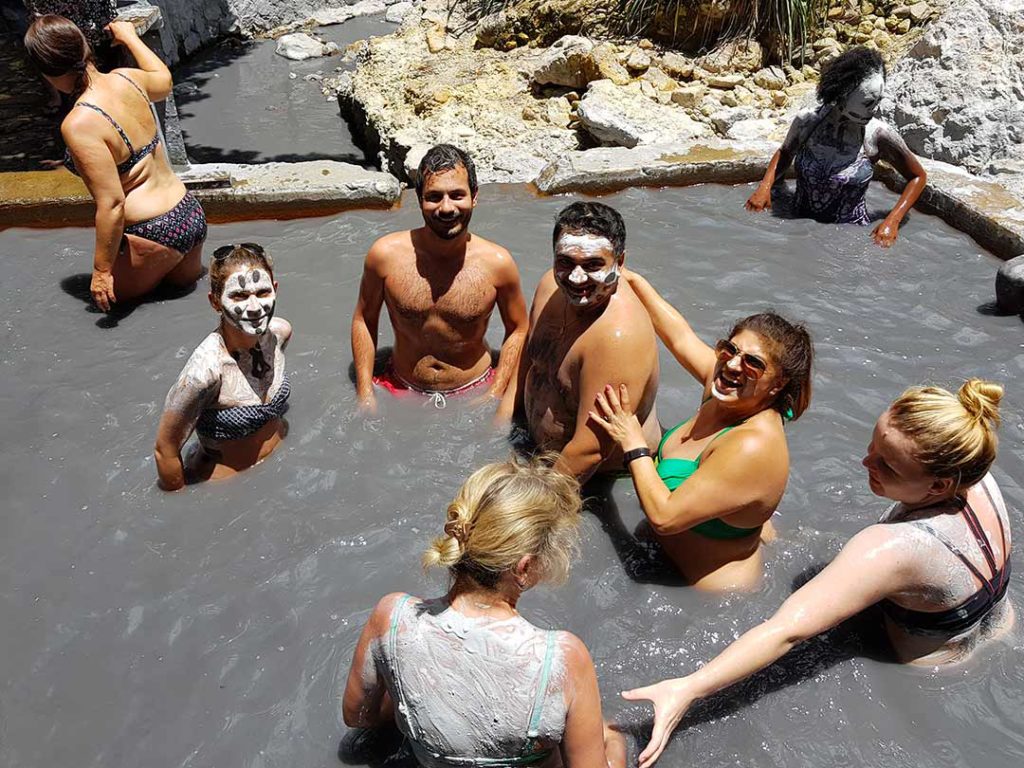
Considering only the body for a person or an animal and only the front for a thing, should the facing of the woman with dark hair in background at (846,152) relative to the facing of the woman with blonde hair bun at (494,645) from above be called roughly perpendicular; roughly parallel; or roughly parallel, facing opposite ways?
roughly parallel, facing opposite ways

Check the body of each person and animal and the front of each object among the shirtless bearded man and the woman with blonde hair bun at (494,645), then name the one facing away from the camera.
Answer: the woman with blonde hair bun

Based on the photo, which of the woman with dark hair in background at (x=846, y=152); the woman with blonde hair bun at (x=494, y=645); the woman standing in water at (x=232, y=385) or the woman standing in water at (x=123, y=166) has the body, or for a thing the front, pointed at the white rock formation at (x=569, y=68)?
the woman with blonde hair bun

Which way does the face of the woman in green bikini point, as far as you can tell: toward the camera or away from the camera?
toward the camera

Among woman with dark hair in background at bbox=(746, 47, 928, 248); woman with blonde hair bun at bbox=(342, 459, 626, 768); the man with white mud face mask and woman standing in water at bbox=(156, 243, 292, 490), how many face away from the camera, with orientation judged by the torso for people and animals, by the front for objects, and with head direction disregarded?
1

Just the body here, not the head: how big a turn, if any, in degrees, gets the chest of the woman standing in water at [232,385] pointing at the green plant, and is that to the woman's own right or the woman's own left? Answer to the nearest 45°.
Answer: approximately 90° to the woman's own left

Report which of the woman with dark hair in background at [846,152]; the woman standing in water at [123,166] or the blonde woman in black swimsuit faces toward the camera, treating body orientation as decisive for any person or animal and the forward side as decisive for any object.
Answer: the woman with dark hair in background

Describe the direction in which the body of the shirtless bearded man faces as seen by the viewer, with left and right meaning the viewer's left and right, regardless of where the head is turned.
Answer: facing the viewer

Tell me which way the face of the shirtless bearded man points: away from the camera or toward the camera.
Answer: toward the camera

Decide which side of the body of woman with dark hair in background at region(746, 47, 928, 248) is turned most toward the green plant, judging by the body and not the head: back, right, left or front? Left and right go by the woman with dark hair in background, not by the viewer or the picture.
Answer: back

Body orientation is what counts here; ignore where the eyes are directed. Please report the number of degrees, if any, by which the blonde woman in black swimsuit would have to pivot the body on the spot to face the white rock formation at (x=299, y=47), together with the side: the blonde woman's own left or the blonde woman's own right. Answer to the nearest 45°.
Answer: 0° — they already face it

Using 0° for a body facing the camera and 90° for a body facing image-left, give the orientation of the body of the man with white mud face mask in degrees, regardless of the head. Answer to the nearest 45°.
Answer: approximately 45°

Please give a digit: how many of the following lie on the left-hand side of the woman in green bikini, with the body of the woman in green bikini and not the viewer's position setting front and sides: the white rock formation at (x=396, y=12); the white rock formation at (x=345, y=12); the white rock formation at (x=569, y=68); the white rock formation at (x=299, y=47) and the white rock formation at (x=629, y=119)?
0

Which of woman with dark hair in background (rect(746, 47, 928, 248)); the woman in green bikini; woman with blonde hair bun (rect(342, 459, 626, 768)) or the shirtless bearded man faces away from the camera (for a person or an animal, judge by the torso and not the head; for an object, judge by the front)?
the woman with blonde hair bun

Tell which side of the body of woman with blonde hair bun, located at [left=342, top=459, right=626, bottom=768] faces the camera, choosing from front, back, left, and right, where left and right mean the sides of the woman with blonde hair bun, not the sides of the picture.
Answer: back

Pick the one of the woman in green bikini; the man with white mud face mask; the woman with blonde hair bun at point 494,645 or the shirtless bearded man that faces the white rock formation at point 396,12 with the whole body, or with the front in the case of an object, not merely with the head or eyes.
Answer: the woman with blonde hair bun

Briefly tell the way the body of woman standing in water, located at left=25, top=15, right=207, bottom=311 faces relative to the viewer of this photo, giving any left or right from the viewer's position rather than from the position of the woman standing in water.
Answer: facing away from the viewer and to the left of the viewer

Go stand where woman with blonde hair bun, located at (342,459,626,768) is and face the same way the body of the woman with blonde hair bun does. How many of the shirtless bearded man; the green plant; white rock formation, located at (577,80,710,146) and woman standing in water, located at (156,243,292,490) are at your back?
0
